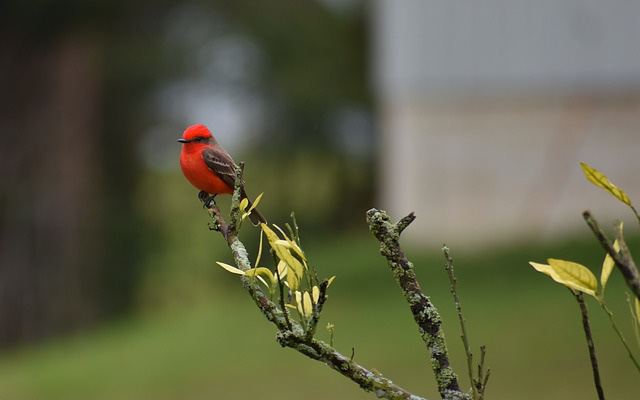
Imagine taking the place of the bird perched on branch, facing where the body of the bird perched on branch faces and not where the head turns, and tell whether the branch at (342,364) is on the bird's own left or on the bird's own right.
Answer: on the bird's own left

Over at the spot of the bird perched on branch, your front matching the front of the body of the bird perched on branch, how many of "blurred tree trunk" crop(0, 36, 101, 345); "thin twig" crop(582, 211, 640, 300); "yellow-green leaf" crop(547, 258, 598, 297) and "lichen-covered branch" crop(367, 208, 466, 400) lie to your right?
1

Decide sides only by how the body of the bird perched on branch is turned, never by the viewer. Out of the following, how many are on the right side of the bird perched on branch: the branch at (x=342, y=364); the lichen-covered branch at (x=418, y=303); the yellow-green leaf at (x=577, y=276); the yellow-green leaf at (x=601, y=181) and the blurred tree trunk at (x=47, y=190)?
1

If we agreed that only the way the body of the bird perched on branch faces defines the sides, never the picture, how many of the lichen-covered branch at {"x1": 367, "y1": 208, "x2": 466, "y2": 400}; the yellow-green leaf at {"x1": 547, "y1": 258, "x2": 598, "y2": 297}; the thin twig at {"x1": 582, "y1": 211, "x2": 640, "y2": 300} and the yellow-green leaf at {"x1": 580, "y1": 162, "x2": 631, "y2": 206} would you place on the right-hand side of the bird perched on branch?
0

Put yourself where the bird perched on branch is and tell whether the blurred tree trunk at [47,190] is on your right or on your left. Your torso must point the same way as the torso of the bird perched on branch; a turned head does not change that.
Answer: on your right

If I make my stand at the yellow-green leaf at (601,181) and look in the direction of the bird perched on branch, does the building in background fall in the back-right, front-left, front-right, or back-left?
front-right

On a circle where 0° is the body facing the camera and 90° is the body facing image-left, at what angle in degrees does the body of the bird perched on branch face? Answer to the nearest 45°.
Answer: approximately 90°

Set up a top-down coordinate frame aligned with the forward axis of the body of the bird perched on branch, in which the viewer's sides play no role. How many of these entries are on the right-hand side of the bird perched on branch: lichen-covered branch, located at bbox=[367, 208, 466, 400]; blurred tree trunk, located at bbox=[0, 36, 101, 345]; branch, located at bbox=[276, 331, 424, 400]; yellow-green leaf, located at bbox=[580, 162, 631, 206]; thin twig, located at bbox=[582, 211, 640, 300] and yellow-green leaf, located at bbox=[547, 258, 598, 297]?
1

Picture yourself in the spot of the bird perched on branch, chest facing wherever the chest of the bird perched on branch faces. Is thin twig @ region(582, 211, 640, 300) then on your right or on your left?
on your left

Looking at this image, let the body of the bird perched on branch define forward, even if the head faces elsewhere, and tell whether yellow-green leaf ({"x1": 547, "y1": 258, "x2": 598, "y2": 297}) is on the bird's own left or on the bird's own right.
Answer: on the bird's own left

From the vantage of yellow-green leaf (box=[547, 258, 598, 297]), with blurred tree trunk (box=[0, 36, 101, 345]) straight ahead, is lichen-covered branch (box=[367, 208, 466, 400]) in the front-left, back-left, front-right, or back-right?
front-left

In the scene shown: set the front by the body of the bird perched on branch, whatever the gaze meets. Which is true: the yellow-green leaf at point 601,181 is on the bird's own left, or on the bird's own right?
on the bird's own left

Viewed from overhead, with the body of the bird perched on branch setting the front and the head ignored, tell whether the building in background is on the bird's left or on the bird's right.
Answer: on the bird's right
